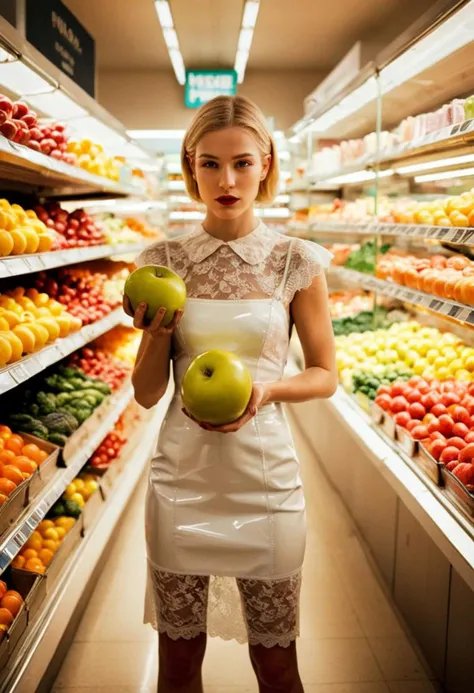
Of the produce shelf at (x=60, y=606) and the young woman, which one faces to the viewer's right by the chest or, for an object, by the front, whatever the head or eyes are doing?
the produce shelf

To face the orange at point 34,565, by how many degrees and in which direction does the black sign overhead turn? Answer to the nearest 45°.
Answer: approximately 45° to its right

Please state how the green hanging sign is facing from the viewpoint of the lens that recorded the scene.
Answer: facing the viewer

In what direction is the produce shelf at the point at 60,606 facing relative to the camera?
to the viewer's right

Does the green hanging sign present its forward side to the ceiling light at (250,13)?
yes

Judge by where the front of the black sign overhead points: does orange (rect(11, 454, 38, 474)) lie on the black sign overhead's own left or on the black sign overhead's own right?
on the black sign overhead's own right

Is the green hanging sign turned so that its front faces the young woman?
yes

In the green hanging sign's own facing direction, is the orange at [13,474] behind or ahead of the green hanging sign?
ahead

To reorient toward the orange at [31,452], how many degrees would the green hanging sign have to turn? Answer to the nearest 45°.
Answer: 0° — it already faces it

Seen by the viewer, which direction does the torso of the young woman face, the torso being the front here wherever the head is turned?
toward the camera

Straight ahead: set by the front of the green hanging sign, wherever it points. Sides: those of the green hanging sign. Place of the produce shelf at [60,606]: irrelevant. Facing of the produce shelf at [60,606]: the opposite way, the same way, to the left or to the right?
to the left

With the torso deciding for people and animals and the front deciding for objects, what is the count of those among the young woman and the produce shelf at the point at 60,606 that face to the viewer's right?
1

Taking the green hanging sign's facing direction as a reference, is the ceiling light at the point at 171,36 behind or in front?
in front

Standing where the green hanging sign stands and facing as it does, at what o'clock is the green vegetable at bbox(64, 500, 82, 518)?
The green vegetable is roughly at 12 o'clock from the green hanging sign.
